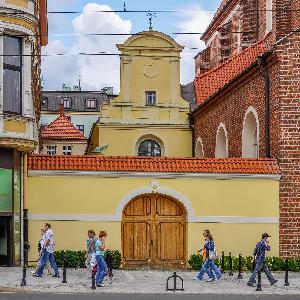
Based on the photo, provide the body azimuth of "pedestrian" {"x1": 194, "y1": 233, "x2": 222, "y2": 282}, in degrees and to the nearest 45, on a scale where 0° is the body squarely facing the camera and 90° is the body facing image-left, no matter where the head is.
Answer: approximately 90°

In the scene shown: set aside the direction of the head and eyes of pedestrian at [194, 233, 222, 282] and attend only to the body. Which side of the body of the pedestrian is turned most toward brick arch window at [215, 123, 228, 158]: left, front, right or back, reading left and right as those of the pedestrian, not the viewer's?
right

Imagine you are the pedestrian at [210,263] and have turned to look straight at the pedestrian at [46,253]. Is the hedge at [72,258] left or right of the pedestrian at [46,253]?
right

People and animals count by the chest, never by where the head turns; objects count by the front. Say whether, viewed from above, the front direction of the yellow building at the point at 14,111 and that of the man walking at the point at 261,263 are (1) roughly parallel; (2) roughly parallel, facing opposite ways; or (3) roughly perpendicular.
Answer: roughly perpendicular

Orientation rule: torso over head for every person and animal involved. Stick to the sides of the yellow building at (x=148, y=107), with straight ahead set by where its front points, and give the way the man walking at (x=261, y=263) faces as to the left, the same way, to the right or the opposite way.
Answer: to the left

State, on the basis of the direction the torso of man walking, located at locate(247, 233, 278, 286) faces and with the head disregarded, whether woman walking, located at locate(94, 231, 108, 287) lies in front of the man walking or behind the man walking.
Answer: behind

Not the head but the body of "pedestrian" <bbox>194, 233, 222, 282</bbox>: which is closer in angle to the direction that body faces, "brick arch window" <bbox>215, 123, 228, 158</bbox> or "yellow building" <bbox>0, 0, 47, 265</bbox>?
the yellow building
